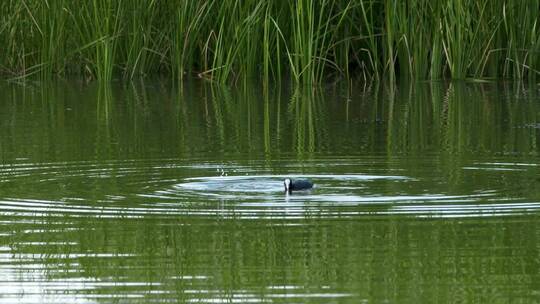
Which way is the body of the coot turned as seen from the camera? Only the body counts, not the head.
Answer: to the viewer's left
